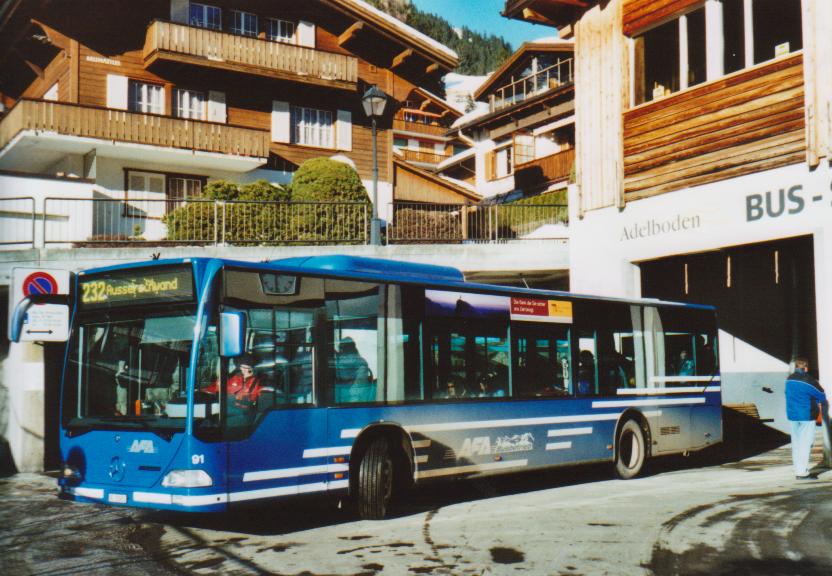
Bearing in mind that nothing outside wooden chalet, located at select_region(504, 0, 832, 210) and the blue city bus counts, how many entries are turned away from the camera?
0

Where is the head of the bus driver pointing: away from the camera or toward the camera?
toward the camera

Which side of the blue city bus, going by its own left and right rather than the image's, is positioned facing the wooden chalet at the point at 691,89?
back

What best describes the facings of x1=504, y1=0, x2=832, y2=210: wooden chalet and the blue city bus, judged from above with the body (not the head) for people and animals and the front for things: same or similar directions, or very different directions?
same or similar directions

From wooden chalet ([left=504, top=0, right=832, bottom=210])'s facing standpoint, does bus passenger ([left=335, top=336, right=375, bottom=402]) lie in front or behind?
in front

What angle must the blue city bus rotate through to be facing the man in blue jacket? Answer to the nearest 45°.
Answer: approximately 180°

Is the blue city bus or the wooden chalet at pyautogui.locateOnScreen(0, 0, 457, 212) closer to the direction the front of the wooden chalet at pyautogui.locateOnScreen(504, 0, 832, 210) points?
the blue city bus

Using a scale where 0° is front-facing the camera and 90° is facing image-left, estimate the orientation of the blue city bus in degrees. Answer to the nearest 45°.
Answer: approximately 45°

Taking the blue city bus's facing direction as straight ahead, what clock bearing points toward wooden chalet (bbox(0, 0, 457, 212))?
The wooden chalet is roughly at 4 o'clock from the blue city bus.

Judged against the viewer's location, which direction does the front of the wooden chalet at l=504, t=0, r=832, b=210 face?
facing the viewer and to the left of the viewer

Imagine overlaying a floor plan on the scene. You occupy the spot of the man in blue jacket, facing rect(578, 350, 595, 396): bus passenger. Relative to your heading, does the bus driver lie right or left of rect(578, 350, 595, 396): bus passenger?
left

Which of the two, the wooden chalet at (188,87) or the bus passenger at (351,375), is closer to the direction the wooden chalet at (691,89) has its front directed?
the bus passenger

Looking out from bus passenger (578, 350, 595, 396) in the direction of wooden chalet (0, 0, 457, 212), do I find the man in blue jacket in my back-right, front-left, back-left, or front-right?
back-right
